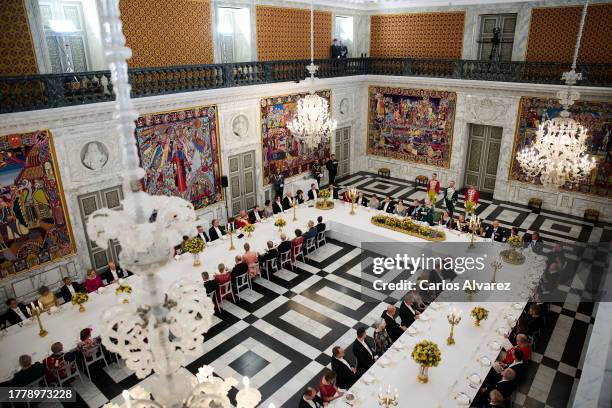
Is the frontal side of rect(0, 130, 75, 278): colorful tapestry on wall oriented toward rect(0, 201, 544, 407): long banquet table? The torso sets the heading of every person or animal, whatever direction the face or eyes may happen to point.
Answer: yes

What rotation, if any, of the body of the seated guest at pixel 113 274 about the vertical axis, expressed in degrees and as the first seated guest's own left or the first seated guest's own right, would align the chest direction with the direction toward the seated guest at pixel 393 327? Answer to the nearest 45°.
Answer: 0° — they already face them

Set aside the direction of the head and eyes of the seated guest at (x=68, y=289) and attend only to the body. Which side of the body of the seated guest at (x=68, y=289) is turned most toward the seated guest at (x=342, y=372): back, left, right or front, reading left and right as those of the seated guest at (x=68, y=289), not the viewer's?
front

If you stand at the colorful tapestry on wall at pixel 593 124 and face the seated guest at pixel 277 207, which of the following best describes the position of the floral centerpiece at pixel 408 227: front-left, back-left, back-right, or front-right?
front-left

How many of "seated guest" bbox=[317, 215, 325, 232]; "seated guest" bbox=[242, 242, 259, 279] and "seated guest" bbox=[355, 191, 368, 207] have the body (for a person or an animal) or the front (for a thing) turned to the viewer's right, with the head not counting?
0

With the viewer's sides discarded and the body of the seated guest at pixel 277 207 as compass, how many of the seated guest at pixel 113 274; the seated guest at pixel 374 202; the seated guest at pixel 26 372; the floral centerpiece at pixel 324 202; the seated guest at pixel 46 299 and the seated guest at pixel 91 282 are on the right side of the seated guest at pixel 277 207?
4

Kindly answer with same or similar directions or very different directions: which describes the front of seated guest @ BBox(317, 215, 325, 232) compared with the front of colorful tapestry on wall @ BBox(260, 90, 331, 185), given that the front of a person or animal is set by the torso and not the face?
very different directions

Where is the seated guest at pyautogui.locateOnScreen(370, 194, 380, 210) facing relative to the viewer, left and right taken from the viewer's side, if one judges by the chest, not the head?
facing the viewer and to the left of the viewer

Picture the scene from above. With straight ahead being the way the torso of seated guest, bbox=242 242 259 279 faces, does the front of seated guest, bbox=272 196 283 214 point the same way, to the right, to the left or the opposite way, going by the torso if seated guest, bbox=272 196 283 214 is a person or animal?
the opposite way

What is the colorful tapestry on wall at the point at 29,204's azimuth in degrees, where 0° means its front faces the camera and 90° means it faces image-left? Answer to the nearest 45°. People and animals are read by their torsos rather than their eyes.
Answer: approximately 315°

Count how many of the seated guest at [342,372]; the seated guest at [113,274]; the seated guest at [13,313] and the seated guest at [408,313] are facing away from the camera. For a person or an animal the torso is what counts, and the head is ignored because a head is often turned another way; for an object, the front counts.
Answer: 0

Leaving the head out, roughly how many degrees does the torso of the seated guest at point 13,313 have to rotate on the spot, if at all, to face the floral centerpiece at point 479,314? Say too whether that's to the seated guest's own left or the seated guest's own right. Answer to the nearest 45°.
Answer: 0° — they already face it

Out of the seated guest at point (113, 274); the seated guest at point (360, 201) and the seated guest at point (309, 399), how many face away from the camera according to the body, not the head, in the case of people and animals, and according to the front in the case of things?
0
